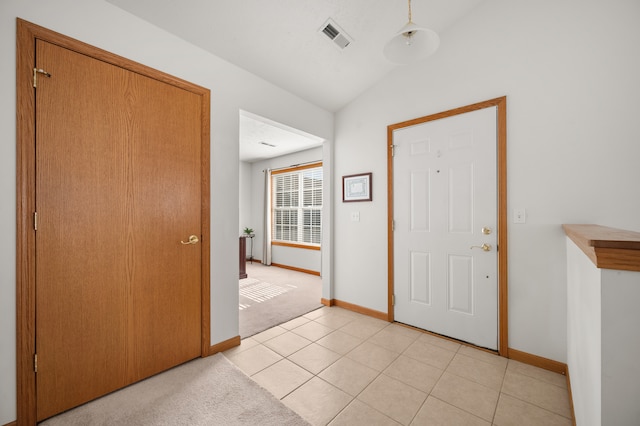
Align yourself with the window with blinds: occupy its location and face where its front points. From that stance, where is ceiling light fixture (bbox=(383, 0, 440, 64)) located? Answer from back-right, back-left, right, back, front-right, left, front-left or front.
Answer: front-left

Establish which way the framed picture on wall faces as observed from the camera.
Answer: facing the viewer and to the left of the viewer

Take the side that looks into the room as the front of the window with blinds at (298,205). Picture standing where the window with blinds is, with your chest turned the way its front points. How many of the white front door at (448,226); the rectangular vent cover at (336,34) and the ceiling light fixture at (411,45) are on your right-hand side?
0

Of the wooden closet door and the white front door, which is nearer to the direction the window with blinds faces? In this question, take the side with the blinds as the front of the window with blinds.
the wooden closet door

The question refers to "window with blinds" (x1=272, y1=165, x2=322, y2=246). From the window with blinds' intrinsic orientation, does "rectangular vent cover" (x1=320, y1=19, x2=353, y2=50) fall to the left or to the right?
on its left

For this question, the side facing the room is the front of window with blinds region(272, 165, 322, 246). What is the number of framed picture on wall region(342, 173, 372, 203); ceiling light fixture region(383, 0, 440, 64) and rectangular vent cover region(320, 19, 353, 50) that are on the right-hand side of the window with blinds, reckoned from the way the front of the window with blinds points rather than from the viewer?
0

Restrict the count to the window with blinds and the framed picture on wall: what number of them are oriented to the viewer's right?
0

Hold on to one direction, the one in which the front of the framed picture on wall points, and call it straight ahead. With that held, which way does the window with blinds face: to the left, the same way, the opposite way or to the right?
the same way

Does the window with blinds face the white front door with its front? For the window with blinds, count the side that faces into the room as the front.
no

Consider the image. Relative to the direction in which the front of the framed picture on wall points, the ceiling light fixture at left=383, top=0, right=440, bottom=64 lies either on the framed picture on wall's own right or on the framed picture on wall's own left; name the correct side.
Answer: on the framed picture on wall's own left

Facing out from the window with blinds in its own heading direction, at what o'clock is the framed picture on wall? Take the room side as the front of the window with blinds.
The framed picture on wall is roughly at 10 o'clock from the window with blinds.

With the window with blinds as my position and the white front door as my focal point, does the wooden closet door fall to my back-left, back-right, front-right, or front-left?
front-right
